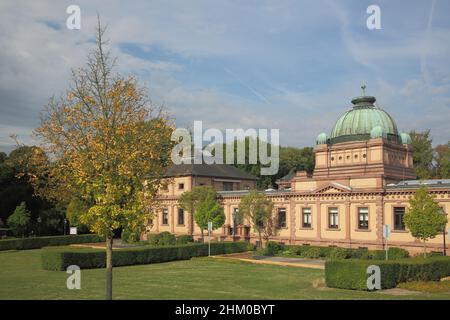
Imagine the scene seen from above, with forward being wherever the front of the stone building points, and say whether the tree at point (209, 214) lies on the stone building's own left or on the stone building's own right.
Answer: on the stone building's own right

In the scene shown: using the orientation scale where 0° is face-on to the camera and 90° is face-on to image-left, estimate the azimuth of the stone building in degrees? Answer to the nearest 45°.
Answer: approximately 45°

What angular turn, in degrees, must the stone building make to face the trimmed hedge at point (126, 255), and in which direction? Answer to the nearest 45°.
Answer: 0° — it already faces it

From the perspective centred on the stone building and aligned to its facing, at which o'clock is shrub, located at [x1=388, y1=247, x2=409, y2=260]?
The shrub is roughly at 10 o'clock from the stone building.

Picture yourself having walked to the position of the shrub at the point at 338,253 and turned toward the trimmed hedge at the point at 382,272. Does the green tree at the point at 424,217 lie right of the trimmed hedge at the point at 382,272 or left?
left

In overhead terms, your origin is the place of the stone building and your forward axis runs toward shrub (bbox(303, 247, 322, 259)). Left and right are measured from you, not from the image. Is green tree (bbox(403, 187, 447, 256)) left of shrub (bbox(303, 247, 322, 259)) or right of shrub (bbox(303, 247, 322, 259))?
left

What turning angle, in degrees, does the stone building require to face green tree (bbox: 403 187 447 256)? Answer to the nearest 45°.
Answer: approximately 45° to its left

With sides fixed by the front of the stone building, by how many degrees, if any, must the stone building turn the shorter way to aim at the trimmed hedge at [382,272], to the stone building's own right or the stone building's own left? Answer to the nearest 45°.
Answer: approximately 45° to the stone building's own left
